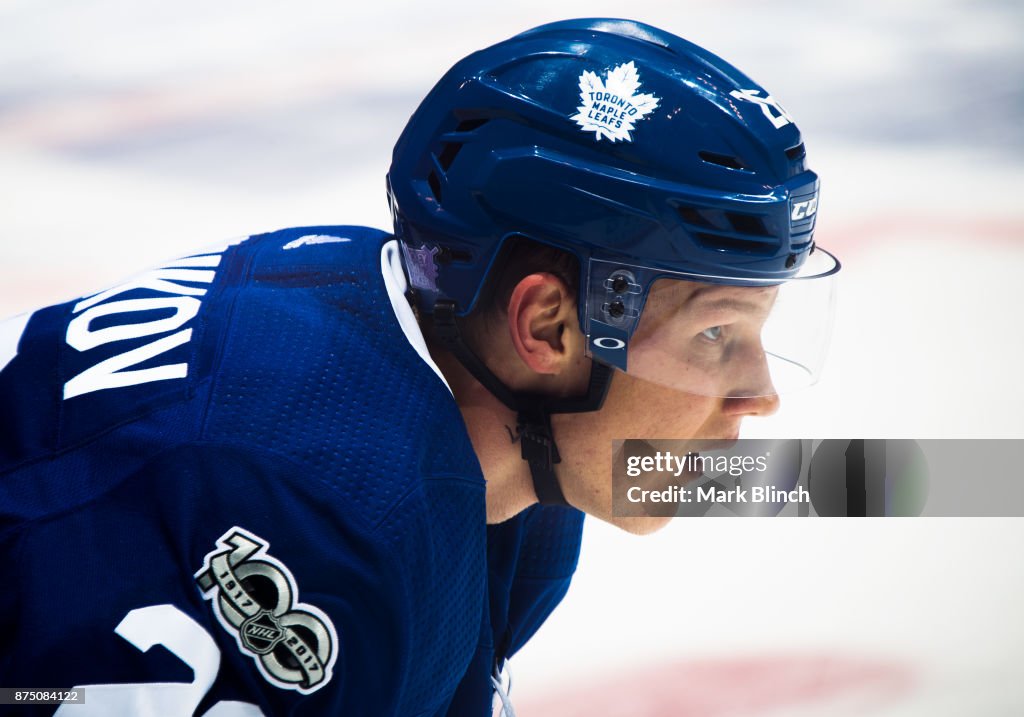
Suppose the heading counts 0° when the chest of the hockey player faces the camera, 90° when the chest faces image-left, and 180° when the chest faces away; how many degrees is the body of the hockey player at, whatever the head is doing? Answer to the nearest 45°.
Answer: approximately 270°

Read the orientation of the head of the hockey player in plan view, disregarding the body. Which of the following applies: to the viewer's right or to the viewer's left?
to the viewer's right
